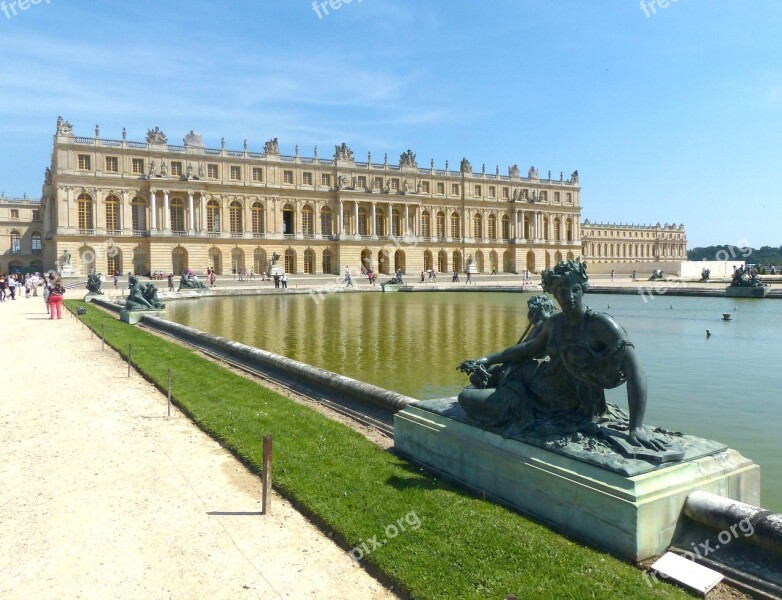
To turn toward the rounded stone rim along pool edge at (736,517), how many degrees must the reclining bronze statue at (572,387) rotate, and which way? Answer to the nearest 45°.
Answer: approximately 90° to its left

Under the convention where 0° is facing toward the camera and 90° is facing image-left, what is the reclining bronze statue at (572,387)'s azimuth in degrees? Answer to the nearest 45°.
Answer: approximately 45°

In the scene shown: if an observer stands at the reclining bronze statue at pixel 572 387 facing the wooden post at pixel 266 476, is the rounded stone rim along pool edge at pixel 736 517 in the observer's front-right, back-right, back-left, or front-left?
back-left

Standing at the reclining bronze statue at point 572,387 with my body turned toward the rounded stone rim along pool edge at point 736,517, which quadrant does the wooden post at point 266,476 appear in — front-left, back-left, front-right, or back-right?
back-right

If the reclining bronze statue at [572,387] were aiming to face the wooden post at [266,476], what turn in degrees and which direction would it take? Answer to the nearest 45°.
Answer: approximately 45° to its right

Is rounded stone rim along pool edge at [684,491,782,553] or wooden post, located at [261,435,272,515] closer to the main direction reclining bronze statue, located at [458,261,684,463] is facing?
the wooden post
